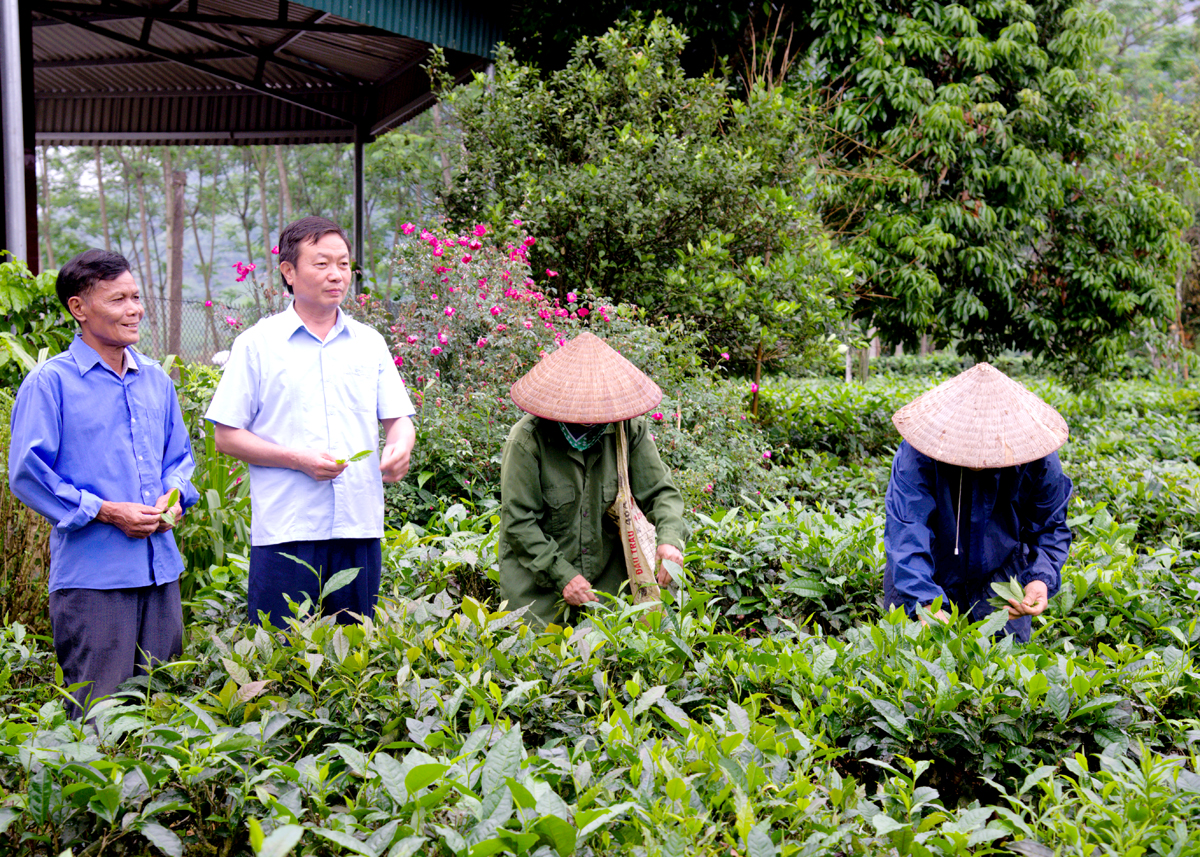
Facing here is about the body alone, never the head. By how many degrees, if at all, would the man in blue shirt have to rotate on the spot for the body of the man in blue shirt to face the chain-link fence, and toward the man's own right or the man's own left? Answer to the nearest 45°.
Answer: approximately 135° to the man's own left

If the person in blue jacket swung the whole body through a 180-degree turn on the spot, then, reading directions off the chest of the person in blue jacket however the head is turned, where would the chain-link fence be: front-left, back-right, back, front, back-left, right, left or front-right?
front-left

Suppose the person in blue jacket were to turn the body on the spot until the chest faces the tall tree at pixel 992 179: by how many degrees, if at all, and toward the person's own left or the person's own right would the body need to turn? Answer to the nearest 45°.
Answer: approximately 180°

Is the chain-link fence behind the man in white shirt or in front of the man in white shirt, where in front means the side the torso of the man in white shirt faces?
behind

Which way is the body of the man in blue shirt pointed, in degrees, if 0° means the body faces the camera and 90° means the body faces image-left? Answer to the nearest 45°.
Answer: approximately 315°

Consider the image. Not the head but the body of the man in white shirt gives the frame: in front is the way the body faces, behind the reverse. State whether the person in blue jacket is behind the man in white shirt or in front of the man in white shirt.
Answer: in front

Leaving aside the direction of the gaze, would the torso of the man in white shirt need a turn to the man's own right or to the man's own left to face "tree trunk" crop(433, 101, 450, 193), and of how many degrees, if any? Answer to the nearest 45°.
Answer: approximately 135° to the man's own left

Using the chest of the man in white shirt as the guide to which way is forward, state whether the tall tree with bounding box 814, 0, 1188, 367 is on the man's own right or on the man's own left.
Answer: on the man's own left

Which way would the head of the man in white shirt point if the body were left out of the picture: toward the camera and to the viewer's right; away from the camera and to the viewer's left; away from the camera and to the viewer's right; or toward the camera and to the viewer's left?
toward the camera and to the viewer's right

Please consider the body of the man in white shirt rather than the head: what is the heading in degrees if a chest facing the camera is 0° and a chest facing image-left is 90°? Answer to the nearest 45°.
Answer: approximately 315°
